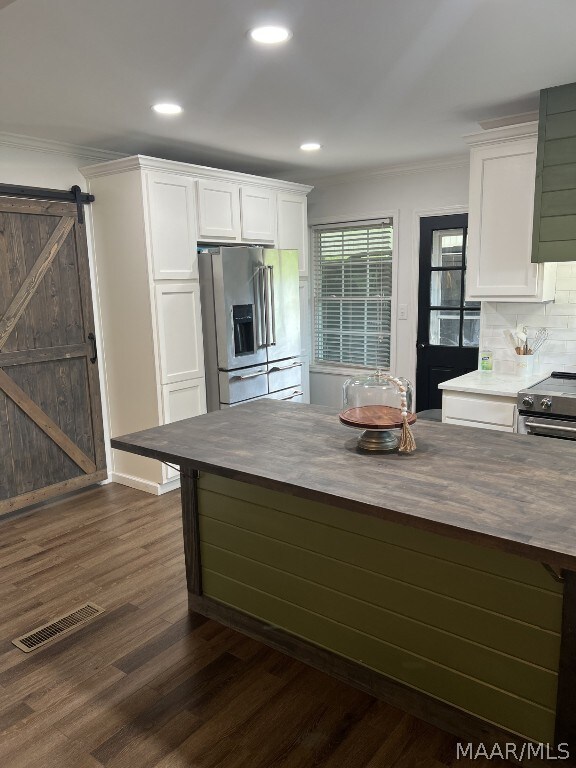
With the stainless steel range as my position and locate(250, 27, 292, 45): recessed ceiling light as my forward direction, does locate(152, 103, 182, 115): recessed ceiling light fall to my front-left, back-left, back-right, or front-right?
front-right

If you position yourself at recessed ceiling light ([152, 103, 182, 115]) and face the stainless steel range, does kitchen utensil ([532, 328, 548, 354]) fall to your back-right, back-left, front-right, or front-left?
front-left

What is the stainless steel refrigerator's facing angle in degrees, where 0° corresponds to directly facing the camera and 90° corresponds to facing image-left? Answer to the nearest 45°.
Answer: approximately 315°

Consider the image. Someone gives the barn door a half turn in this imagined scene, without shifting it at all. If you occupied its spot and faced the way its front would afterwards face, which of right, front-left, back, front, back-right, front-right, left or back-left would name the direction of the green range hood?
back

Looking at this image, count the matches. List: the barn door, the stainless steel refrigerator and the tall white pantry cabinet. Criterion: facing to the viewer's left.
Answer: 0

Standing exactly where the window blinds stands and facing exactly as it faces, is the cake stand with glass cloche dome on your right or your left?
on your left

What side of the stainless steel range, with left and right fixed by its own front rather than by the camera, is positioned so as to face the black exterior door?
right

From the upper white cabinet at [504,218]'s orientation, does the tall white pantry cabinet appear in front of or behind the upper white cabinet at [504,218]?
in front

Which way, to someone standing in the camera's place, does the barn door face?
facing the viewer and to the right of the viewer

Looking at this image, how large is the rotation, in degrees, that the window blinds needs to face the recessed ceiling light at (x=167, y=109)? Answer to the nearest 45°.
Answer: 0° — it already faces it

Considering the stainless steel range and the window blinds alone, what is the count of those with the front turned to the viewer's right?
0

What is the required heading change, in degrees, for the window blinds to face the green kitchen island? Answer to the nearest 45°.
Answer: approximately 45° to its left

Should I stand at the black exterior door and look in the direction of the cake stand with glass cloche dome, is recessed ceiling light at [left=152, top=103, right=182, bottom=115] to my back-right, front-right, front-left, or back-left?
front-right
